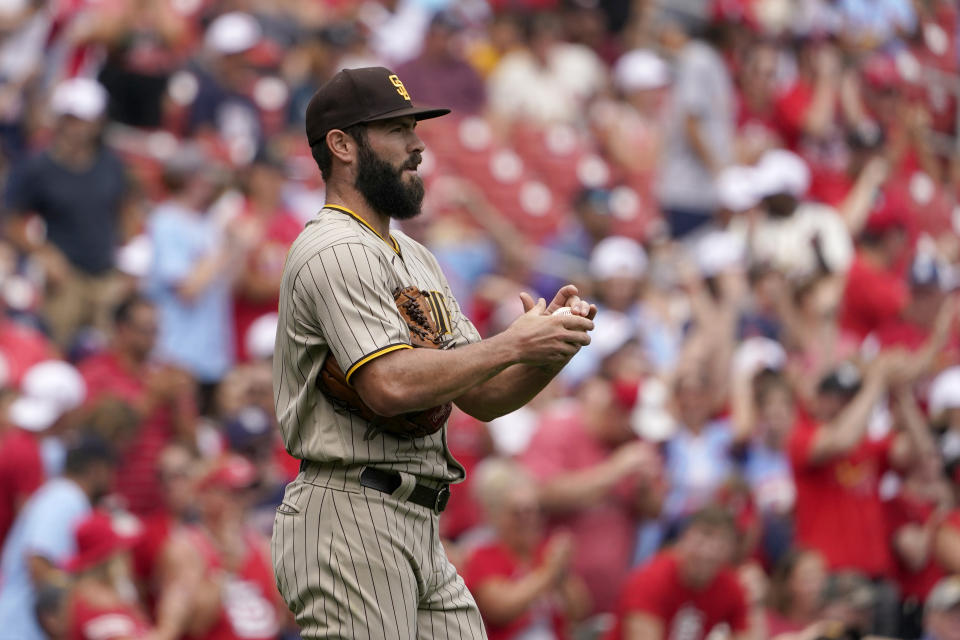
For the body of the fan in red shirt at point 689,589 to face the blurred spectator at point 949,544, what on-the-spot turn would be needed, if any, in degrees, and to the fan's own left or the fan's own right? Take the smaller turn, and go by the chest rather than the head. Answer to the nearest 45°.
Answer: approximately 135° to the fan's own left

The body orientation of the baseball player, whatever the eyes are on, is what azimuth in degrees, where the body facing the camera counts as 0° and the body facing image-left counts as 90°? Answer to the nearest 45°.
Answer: approximately 270°

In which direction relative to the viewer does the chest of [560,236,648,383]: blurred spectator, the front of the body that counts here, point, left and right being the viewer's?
facing the viewer

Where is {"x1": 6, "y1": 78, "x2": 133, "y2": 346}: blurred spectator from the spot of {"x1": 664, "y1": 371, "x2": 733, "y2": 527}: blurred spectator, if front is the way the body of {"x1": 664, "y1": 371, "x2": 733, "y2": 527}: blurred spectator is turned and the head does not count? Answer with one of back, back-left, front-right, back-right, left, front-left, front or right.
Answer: right

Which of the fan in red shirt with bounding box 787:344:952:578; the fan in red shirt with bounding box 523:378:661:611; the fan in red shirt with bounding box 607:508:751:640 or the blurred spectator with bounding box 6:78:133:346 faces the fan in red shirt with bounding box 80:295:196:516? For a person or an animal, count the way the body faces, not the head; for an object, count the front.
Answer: the blurred spectator

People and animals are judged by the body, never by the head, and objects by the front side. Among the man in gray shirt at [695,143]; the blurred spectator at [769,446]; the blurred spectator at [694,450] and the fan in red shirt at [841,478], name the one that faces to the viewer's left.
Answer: the man in gray shirt

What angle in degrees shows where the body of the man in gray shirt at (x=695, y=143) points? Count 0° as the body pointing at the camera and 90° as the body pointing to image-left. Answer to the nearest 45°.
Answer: approximately 90°

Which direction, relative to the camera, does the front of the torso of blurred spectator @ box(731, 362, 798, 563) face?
toward the camera

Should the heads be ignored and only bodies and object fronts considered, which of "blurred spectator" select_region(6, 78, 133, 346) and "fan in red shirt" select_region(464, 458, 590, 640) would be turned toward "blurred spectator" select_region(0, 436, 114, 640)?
"blurred spectator" select_region(6, 78, 133, 346)

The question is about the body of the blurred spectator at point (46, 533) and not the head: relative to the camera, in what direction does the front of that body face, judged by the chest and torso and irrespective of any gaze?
to the viewer's right

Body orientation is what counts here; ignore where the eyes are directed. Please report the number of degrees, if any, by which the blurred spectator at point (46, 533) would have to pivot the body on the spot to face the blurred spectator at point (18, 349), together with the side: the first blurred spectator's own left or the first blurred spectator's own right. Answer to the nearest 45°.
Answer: approximately 90° to the first blurred spectator's own left

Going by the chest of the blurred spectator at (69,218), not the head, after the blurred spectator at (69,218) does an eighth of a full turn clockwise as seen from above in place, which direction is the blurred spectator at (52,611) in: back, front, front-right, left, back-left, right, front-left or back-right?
front-left

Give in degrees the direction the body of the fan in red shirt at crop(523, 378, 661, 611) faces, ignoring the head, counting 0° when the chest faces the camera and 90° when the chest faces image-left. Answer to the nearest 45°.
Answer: approximately 315°

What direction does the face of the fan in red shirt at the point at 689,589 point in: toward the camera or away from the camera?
toward the camera

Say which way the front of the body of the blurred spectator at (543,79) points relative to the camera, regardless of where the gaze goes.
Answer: toward the camera

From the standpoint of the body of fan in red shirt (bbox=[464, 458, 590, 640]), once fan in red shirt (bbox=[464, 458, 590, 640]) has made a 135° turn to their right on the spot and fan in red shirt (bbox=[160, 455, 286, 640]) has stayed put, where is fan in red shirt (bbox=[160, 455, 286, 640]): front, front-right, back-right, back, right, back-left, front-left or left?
front

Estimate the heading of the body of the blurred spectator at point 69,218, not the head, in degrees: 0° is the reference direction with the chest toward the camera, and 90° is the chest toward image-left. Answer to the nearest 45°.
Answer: approximately 0°

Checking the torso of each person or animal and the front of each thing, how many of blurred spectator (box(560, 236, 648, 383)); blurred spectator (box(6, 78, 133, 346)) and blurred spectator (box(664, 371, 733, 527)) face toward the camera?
3
